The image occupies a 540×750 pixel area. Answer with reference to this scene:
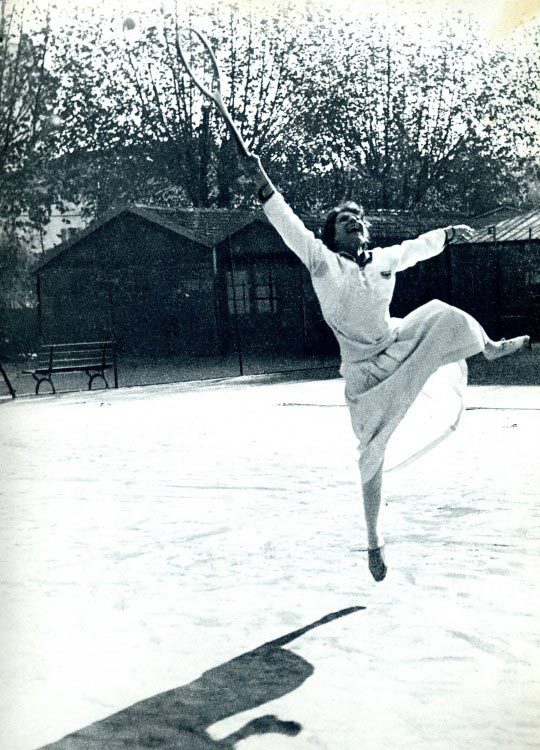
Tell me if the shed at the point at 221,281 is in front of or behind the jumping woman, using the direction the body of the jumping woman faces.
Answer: behind

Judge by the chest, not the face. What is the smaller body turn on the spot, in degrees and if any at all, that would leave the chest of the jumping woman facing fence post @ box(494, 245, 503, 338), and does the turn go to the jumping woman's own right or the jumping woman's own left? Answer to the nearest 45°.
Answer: approximately 135° to the jumping woman's own left

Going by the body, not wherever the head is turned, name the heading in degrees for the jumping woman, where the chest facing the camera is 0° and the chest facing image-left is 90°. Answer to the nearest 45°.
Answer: approximately 315°

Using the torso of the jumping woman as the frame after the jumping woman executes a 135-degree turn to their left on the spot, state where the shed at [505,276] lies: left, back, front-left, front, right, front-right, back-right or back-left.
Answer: front
